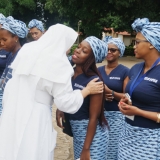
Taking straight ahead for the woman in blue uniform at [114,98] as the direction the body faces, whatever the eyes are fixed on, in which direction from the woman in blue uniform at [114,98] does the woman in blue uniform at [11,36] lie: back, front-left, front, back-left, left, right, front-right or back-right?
front-right

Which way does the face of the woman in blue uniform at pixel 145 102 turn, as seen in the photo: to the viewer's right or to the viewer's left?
to the viewer's left

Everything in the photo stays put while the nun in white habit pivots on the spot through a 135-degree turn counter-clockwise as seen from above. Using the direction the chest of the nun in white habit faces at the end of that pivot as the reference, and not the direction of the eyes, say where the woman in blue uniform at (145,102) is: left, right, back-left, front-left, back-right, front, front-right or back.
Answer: back

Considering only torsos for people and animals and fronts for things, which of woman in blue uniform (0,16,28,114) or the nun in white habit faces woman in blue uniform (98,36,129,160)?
the nun in white habit

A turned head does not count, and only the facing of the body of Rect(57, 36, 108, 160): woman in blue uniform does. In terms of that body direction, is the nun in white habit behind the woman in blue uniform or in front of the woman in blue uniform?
in front

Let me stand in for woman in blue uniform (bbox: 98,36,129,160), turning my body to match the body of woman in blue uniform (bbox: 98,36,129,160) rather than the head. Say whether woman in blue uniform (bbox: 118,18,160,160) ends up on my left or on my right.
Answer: on my left

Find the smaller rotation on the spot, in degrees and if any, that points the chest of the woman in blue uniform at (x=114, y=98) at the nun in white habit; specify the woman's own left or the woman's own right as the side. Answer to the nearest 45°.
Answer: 0° — they already face them

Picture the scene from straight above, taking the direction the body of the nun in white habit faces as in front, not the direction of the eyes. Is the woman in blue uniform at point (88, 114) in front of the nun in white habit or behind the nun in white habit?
in front

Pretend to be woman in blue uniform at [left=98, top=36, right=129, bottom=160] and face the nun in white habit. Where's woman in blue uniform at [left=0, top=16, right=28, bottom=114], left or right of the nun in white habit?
right

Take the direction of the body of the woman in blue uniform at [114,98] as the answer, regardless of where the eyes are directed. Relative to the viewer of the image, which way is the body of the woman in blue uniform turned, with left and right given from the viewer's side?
facing the viewer and to the left of the viewer
